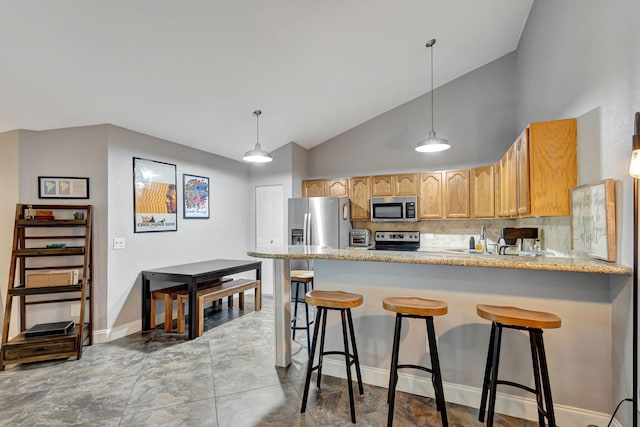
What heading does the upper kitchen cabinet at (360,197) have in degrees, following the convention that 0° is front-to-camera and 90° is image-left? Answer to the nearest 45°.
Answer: approximately 0°

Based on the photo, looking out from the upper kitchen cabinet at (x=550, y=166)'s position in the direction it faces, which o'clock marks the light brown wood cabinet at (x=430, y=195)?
The light brown wood cabinet is roughly at 2 o'clock from the upper kitchen cabinet.

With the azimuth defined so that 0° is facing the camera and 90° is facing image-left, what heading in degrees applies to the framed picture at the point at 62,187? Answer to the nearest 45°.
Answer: approximately 0°

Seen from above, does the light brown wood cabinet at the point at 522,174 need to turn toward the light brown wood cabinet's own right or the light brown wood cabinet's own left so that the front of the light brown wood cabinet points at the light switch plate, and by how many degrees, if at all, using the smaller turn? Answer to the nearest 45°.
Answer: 0° — it already faces it

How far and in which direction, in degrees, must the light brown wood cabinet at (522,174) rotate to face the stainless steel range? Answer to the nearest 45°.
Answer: approximately 45° to its right

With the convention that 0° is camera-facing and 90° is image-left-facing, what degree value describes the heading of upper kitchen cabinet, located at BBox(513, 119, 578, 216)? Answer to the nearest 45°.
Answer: approximately 90°
